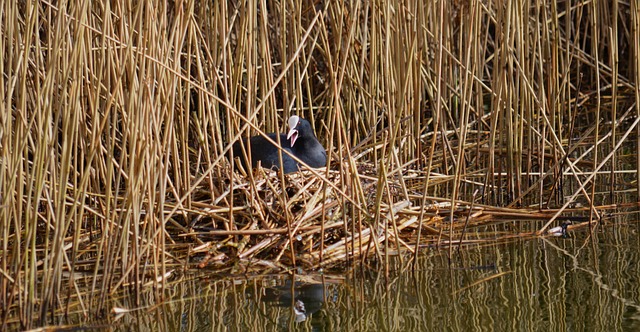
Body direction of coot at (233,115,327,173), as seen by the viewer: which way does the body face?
to the viewer's right
